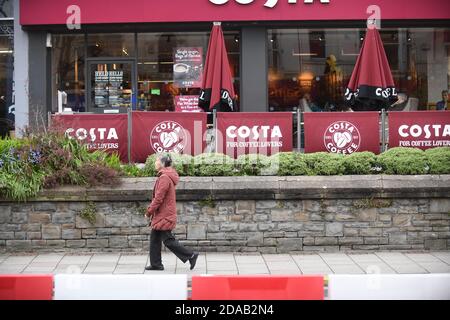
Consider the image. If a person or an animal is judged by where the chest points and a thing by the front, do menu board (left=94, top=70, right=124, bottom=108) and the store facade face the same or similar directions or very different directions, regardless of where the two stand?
same or similar directions

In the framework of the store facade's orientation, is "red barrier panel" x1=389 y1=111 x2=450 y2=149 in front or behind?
in front

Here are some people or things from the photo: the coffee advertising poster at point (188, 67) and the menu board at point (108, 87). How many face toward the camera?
2

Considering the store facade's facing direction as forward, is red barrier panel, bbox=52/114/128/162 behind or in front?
in front

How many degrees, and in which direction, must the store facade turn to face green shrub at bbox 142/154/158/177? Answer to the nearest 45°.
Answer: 0° — it already faces it

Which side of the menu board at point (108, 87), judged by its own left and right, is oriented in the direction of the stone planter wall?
front

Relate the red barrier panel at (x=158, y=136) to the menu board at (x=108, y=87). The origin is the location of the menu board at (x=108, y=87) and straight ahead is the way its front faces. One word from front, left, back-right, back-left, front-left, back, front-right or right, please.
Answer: front

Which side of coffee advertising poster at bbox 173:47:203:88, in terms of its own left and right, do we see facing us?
front

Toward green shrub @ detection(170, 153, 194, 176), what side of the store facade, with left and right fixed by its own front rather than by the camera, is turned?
front

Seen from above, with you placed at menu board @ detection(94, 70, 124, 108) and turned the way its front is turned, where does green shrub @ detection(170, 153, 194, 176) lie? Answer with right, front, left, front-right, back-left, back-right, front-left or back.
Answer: front

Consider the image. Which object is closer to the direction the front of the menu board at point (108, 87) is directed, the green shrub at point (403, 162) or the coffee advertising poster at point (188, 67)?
the green shrub

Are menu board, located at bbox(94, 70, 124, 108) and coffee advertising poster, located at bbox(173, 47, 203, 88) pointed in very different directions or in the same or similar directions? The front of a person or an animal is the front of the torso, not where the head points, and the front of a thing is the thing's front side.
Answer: same or similar directions

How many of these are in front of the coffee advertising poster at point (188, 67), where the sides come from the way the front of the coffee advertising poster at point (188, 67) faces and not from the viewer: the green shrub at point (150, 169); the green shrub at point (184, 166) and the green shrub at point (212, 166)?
3

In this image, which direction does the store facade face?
toward the camera

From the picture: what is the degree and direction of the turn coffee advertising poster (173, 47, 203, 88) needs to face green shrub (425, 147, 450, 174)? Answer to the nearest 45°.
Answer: approximately 45° to its left
